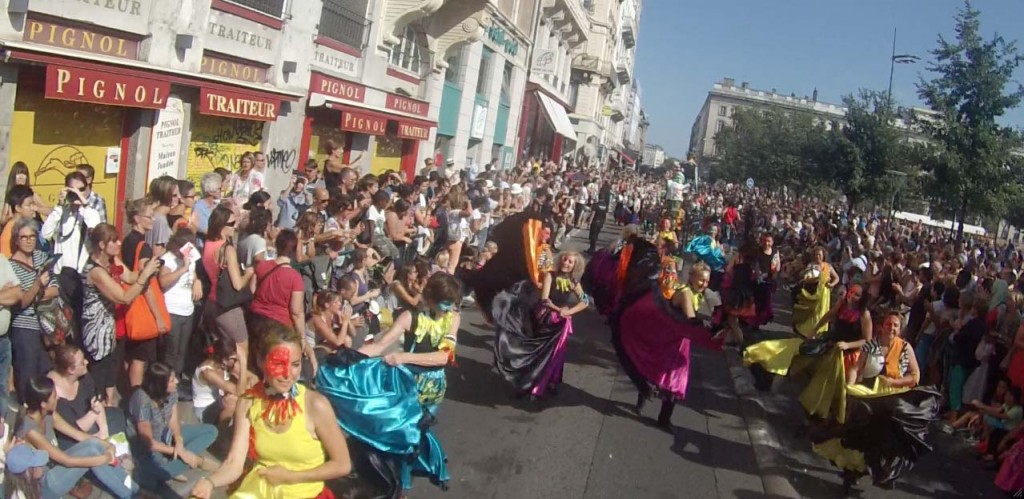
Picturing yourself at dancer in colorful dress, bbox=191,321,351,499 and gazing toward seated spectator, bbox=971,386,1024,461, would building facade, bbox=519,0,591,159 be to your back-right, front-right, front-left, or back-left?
front-left

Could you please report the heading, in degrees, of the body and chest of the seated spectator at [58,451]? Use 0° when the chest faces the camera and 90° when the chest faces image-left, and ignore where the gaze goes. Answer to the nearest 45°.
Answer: approximately 270°

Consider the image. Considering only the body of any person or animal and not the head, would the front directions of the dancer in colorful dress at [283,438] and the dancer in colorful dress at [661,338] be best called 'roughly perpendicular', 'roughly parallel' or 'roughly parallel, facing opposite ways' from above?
roughly parallel

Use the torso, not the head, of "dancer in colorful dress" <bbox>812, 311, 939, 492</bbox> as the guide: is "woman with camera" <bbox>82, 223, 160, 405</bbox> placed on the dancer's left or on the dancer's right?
on the dancer's right

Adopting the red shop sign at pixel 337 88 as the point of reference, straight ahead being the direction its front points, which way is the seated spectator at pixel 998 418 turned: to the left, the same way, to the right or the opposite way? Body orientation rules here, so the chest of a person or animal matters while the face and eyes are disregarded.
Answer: the opposite way

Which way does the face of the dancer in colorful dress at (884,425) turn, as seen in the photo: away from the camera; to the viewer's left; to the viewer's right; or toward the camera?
toward the camera

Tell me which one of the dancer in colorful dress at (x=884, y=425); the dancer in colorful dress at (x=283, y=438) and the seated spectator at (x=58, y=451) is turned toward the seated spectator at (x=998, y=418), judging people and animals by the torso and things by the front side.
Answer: the seated spectator at (x=58, y=451)

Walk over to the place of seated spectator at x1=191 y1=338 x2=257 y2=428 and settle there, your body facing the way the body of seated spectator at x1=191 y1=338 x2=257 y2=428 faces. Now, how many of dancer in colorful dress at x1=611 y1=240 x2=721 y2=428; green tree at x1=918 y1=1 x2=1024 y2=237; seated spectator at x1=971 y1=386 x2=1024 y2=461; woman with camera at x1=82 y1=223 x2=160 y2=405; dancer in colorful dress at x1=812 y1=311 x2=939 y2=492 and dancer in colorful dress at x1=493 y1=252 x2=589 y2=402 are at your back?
1

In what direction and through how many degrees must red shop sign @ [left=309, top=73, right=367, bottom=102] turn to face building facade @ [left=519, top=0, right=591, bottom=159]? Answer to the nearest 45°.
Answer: approximately 135° to its left

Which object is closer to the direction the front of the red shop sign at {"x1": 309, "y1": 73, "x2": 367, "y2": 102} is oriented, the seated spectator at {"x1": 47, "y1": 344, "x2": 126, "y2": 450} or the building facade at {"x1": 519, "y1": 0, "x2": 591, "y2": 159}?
the seated spectator

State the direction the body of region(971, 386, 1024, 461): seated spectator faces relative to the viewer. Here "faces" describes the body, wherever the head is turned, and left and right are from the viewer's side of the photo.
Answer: facing to the left of the viewer

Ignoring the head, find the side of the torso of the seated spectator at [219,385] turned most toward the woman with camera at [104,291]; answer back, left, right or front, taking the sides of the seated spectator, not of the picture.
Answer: back

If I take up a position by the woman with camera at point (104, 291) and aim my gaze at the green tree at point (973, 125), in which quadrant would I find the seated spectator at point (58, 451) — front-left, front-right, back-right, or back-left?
back-right

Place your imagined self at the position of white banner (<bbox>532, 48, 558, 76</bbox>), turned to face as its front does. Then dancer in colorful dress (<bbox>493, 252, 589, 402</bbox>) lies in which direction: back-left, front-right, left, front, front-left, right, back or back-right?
front

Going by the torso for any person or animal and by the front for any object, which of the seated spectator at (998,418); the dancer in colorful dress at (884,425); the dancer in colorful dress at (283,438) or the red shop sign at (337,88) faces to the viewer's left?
the seated spectator

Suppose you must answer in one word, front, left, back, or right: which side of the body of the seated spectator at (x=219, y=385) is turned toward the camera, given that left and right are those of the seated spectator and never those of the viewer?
right

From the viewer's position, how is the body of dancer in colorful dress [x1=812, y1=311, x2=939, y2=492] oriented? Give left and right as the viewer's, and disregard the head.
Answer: facing the viewer
